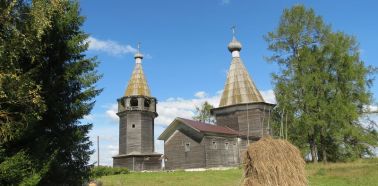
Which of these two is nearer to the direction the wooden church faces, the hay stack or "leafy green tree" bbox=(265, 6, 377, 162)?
the hay stack

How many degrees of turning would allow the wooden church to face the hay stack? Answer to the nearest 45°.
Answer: approximately 45° to its left

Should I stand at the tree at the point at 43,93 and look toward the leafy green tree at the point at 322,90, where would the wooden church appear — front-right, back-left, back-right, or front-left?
front-left

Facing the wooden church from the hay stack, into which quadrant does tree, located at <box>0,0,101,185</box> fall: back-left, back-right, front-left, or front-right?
front-left

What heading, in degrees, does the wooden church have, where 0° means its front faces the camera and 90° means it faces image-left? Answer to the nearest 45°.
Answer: approximately 45°

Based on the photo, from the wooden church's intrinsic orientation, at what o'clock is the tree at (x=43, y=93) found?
The tree is roughly at 11 o'clock from the wooden church.
